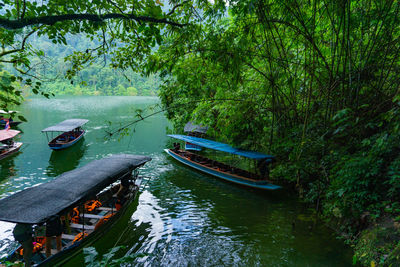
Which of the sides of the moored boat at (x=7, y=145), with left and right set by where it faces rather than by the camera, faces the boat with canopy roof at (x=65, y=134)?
front

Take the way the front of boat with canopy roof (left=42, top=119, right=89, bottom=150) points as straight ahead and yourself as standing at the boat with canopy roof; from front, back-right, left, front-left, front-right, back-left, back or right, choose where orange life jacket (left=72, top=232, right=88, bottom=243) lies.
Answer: front-left

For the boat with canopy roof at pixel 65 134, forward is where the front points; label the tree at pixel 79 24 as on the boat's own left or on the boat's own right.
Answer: on the boat's own left

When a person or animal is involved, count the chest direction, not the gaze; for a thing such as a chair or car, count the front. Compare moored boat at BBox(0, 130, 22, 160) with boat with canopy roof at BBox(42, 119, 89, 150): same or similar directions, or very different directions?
very different directions

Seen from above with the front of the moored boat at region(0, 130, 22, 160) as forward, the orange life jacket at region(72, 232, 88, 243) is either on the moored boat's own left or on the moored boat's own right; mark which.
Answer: on the moored boat's own right

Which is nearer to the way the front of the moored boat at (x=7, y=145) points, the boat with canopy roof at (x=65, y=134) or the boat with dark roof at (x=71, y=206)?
the boat with canopy roof
